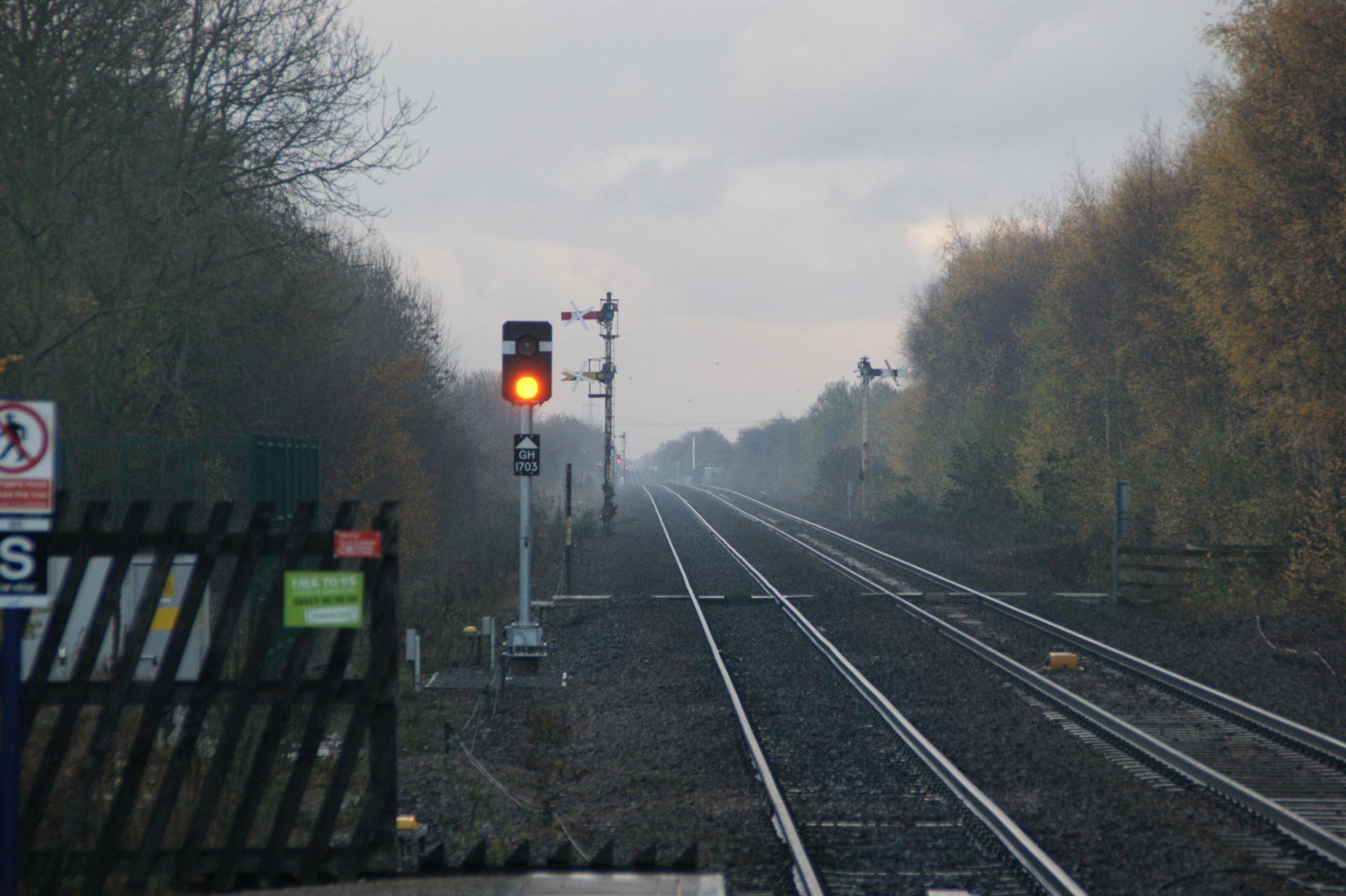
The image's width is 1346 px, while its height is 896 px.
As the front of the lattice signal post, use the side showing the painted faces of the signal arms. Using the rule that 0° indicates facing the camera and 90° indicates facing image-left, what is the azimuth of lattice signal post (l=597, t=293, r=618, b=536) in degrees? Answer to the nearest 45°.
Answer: approximately 0°

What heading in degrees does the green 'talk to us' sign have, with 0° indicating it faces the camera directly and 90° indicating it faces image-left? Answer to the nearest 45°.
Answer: approximately 0°

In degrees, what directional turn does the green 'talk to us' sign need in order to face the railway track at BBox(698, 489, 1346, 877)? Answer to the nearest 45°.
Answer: approximately 90° to its left
